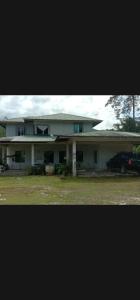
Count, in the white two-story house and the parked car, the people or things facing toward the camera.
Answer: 1

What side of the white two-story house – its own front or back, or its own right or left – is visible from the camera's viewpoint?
front

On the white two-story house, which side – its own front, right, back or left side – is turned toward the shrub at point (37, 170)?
front

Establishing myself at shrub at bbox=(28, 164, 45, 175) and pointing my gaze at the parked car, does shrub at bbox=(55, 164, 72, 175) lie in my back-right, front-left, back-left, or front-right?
front-right

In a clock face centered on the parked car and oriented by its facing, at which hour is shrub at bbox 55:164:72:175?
The shrub is roughly at 10 o'clock from the parked car.

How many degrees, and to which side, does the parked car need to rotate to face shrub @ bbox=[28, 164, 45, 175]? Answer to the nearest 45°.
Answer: approximately 45° to its left
